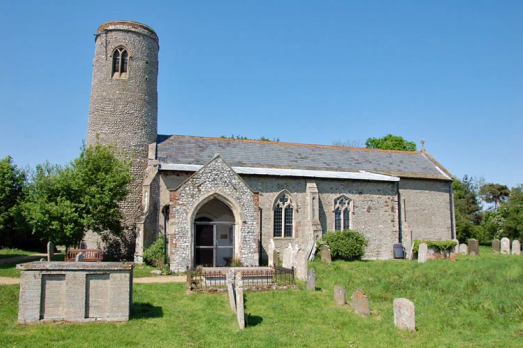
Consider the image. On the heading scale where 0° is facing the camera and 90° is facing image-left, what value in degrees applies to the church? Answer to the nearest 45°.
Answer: approximately 0°

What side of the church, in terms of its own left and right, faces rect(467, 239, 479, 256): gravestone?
left

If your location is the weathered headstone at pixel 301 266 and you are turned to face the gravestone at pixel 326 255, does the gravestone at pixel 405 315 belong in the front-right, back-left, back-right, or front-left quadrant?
back-right

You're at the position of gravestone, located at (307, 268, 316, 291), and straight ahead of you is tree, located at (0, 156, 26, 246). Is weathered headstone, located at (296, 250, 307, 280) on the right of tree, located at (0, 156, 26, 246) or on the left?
right

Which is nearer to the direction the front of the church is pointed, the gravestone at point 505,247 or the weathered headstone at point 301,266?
the weathered headstone

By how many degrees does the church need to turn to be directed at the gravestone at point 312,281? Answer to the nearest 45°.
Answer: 0° — it already faces it

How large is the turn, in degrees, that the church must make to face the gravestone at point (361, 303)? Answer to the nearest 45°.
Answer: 0° — it already faces it

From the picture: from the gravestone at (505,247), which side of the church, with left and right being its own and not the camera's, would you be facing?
left
